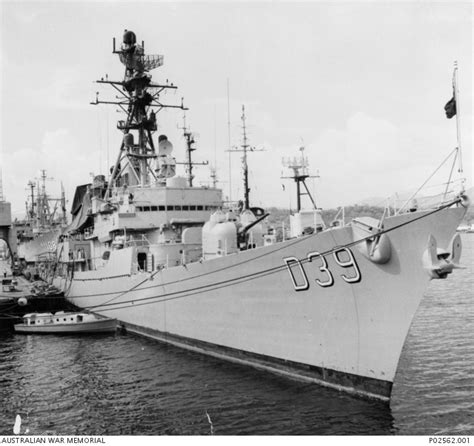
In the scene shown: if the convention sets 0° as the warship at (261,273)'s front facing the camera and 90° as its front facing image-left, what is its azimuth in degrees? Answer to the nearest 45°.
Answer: approximately 315°

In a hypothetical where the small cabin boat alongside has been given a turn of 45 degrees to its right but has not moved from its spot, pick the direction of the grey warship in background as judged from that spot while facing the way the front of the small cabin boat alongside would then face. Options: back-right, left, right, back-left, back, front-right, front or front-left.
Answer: back-left
